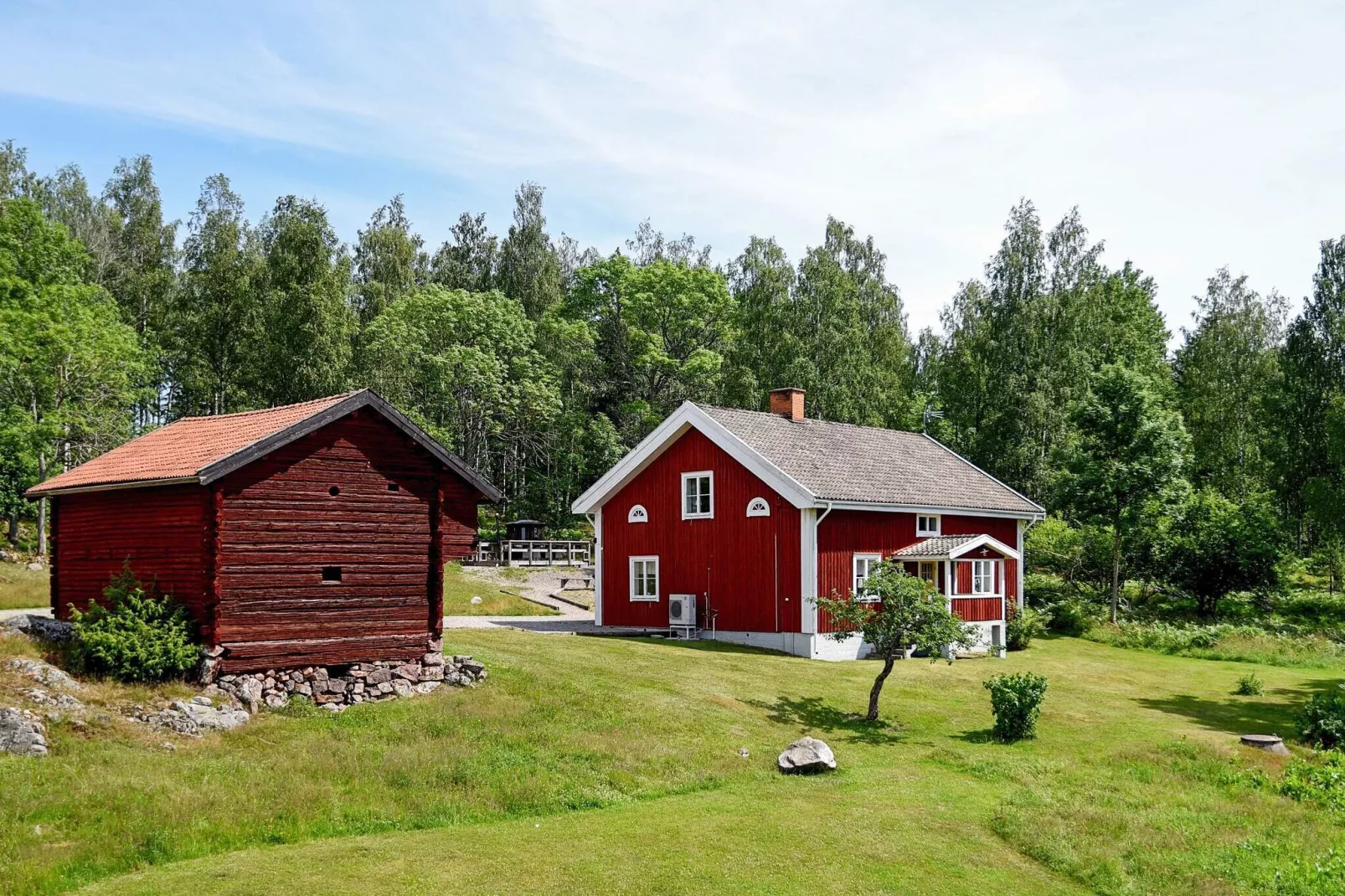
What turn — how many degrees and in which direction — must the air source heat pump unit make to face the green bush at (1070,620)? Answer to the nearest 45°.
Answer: approximately 180°

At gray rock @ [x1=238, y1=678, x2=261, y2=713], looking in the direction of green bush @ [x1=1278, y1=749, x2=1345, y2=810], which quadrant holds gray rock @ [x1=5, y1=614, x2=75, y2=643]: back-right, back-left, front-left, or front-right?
back-left

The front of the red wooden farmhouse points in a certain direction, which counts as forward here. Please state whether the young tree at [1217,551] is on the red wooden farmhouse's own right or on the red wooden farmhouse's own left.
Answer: on the red wooden farmhouse's own left

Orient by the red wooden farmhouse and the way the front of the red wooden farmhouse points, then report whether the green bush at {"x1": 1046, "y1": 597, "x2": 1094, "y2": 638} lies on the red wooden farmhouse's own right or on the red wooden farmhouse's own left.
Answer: on the red wooden farmhouse's own left

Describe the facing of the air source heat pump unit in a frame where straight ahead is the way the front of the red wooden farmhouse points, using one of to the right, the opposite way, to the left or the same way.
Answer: to the right

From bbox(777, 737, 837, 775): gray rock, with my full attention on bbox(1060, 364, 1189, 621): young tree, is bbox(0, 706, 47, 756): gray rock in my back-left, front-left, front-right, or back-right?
back-left

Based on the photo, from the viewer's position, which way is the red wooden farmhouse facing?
facing the viewer and to the right of the viewer

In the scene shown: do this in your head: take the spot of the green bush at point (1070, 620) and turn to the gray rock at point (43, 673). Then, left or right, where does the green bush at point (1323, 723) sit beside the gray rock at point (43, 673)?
left

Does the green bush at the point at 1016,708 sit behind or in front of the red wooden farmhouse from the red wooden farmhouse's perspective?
in front

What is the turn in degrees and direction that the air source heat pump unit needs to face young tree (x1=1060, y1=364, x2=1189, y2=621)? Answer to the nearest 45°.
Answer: approximately 180°

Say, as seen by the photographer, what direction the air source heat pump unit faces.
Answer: facing the viewer and to the left of the viewer
